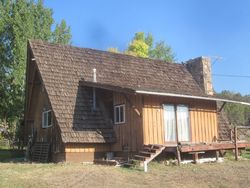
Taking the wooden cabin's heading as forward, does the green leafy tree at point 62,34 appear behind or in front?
behind

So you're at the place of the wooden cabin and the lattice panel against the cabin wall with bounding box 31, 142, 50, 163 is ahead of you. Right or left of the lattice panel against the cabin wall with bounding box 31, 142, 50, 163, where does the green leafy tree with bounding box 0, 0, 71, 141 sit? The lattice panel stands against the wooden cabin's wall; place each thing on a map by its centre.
right

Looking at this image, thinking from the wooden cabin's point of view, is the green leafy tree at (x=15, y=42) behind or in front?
behind

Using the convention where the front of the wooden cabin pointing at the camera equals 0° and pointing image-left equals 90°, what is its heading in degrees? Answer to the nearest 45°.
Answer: approximately 315°
